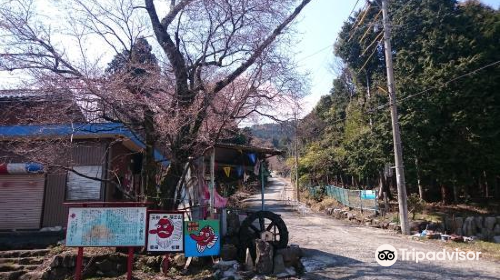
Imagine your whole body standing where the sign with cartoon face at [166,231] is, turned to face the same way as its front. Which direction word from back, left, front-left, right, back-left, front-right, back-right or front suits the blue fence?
back-left

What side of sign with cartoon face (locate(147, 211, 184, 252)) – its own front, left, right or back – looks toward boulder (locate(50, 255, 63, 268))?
right

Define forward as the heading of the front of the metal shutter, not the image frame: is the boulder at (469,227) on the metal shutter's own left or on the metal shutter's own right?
on the metal shutter's own left

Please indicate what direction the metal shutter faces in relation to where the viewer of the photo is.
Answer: facing the viewer

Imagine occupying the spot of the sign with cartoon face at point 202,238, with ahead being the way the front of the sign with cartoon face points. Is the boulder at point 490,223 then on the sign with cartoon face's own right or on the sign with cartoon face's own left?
on the sign with cartoon face's own left

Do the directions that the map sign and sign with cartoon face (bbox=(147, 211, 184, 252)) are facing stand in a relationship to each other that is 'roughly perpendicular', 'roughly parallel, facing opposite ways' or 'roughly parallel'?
roughly parallel

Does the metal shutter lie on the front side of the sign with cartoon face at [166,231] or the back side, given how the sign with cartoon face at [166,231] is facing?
on the back side

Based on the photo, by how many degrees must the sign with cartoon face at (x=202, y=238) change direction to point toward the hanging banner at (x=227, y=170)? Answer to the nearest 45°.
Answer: approximately 180°

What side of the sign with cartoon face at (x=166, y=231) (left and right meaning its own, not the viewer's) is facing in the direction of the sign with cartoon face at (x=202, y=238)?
left

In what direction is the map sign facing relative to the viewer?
toward the camera

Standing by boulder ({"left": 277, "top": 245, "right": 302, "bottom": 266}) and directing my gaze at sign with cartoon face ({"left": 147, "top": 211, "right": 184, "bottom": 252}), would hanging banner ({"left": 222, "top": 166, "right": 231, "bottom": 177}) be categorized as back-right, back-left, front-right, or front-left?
front-right
